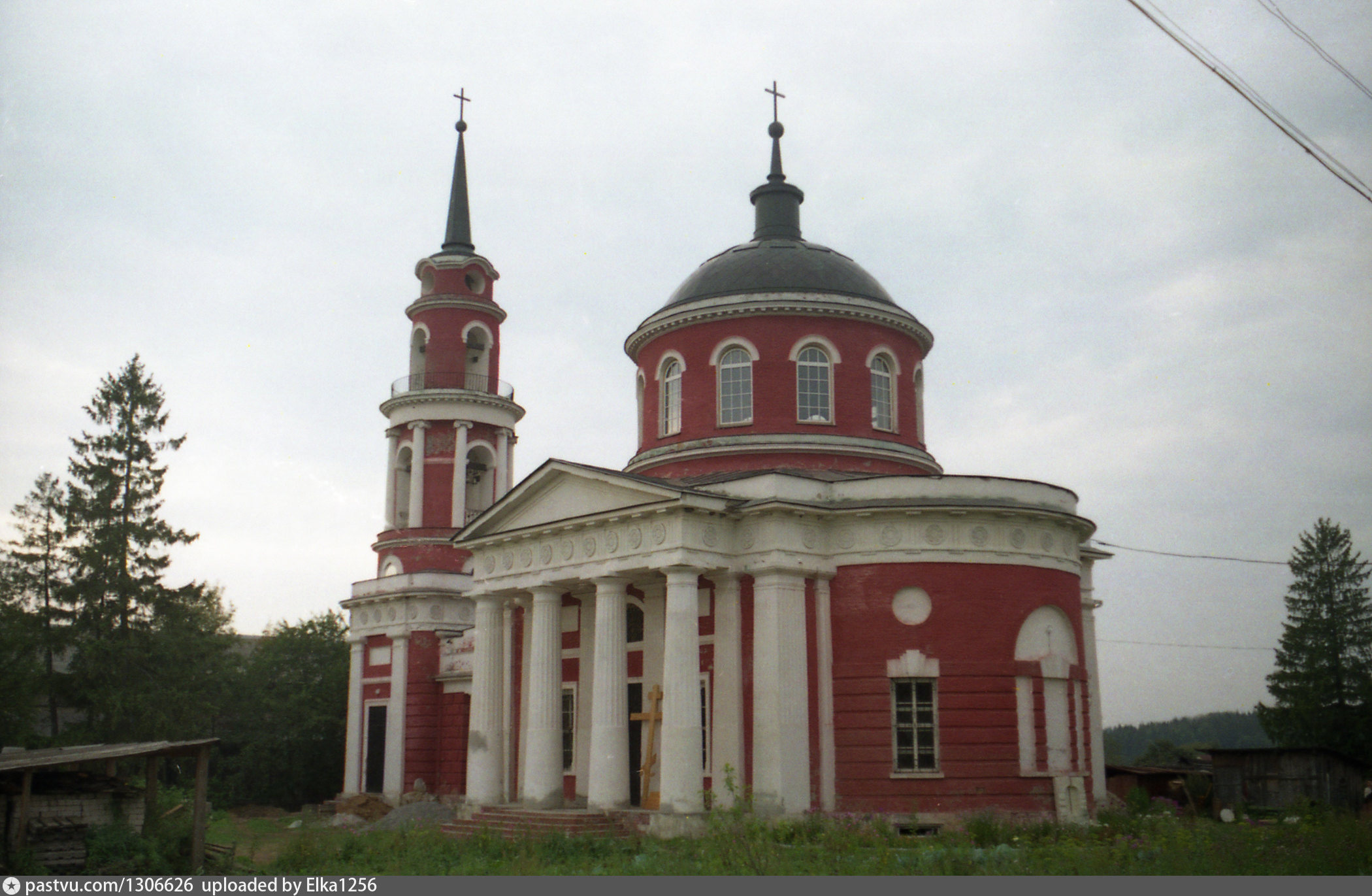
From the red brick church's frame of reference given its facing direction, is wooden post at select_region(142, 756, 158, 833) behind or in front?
in front

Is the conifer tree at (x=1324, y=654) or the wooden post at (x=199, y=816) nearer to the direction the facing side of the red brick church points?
the wooden post

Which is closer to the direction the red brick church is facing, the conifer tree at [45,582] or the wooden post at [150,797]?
the wooden post

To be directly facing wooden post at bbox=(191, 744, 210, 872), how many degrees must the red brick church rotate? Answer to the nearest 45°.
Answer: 0° — it already faces it

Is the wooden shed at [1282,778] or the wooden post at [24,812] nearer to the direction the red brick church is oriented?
the wooden post

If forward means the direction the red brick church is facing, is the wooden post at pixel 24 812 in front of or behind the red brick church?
in front

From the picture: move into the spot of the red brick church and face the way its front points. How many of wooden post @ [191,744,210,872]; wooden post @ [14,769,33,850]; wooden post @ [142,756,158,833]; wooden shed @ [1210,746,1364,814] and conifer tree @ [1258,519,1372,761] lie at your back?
2

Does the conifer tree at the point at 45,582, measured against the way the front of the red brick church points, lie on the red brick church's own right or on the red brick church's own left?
on the red brick church's own right

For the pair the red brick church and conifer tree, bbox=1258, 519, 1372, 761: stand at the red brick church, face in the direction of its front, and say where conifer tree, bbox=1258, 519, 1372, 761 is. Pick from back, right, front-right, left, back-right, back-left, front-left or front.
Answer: back

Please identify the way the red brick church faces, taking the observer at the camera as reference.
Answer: facing the viewer and to the left of the viewer

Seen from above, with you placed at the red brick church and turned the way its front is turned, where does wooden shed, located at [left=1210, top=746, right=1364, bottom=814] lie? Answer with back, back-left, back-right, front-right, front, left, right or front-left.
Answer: back
